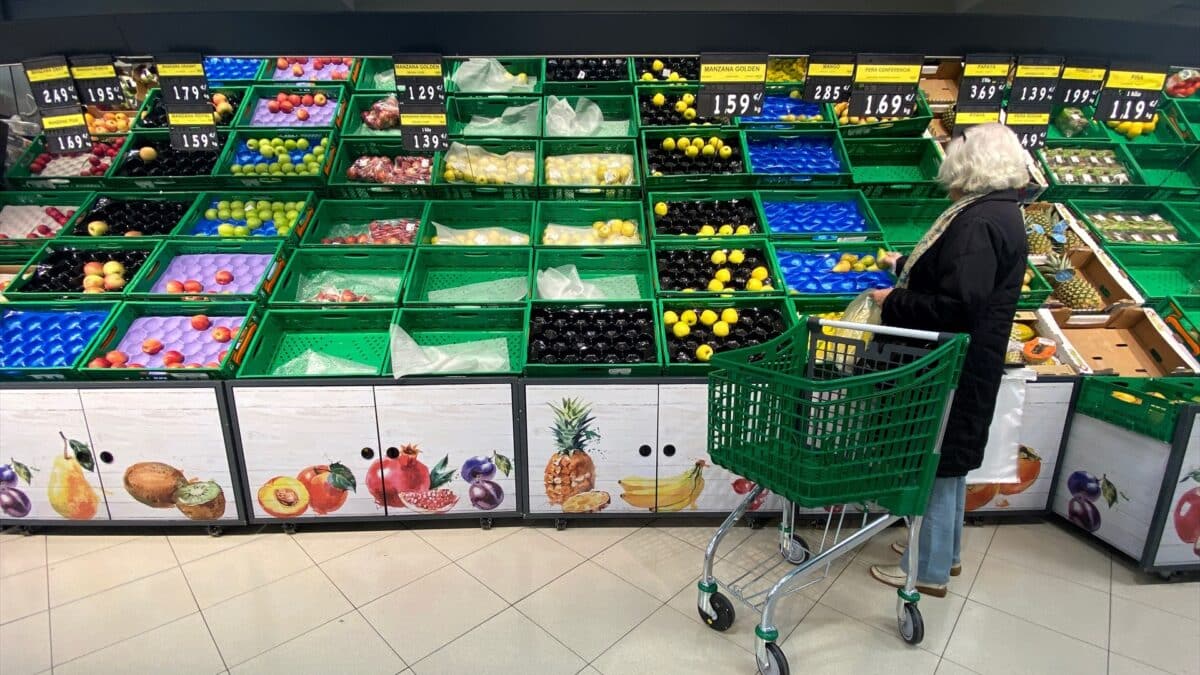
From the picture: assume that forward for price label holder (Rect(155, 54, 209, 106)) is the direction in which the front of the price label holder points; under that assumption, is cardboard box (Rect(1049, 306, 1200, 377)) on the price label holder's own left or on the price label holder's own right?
on the price label holder's own left

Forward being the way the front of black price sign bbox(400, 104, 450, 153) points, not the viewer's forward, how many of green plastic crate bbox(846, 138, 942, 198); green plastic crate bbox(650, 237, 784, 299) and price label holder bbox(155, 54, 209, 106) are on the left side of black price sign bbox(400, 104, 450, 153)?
2

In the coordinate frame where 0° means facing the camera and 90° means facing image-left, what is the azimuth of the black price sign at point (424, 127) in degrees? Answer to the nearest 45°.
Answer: approximately 0°

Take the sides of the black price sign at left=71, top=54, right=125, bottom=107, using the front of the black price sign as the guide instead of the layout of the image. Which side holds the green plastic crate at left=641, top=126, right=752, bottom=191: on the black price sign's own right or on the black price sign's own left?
on the black price sign's own left

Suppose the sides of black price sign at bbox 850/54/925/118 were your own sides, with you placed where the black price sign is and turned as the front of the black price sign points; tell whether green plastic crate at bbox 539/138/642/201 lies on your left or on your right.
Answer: on your right

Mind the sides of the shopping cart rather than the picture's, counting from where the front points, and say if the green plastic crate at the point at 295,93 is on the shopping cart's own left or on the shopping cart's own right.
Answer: on the shopping cart's own right

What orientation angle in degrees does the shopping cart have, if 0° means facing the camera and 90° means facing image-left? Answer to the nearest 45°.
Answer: approximately 45°

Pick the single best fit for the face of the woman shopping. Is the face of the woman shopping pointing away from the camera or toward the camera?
away from the camera

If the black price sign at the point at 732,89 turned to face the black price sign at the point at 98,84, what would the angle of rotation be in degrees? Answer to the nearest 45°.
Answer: approximately 90° to its right

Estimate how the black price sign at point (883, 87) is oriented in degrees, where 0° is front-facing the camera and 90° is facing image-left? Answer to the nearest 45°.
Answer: approximately 0°
